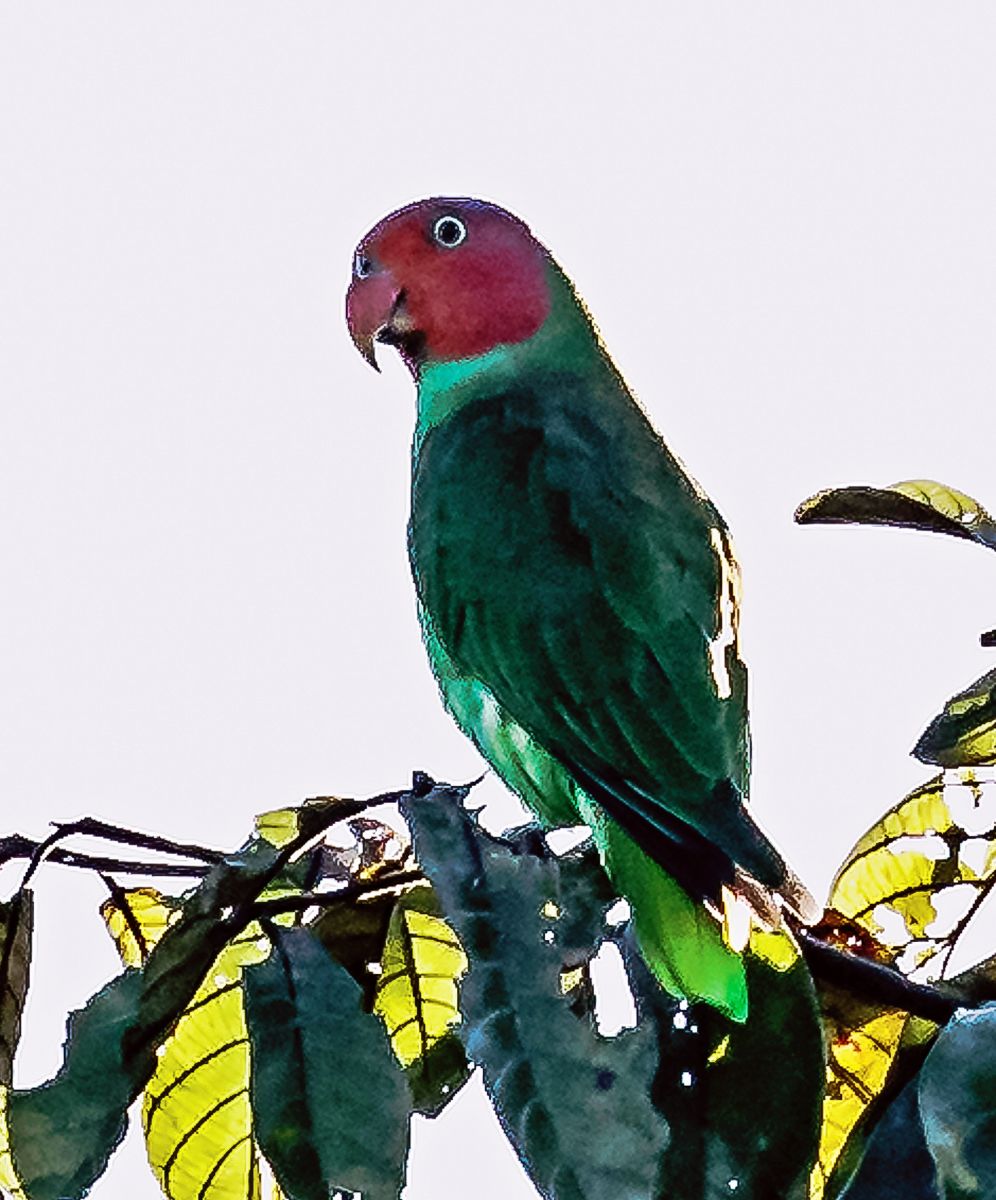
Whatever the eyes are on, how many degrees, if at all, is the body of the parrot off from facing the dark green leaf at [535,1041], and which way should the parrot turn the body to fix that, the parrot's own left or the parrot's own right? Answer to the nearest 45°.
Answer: approximately 90° to the parrot's own left

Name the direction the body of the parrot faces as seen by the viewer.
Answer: to the viewer's left

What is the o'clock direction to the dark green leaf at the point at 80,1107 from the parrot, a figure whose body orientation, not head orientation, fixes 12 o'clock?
The dark green leaf is roughly at 10 o'clock from the parrot.
